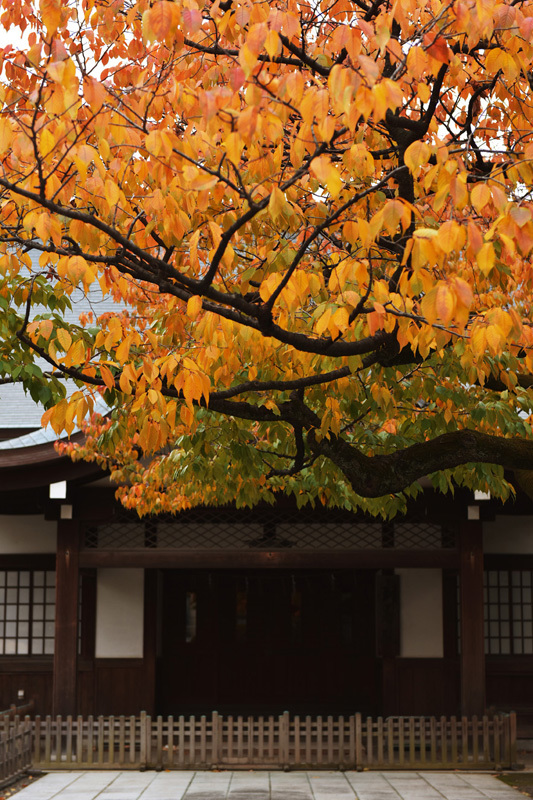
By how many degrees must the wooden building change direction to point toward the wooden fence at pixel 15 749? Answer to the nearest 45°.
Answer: approximately 45° to its right

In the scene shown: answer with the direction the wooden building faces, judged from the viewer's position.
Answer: facing the viewer

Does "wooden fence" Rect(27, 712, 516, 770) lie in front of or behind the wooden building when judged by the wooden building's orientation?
in front
